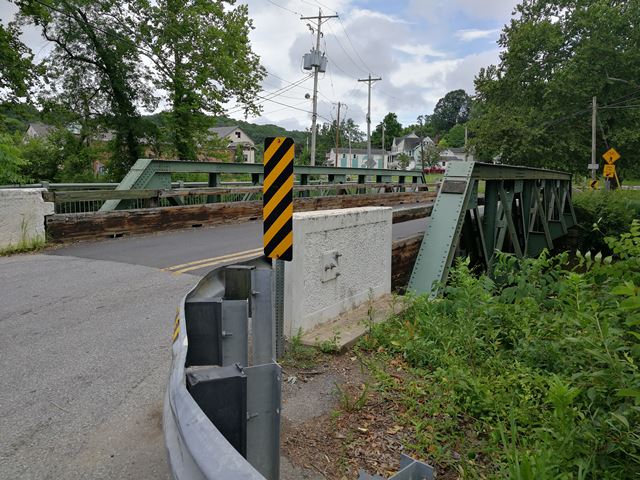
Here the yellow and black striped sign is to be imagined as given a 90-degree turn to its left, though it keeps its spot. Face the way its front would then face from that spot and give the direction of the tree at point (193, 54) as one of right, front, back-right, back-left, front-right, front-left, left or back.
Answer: left

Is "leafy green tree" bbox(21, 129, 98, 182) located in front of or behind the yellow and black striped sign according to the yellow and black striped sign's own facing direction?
behind

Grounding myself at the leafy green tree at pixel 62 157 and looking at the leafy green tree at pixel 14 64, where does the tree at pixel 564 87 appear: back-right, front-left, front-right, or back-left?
back-left

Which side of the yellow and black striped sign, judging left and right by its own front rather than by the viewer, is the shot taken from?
front

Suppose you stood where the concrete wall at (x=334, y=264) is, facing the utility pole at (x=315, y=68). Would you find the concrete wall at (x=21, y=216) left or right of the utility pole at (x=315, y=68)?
left

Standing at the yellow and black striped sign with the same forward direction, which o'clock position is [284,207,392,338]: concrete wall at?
The concrete wall is roughly at 7 o'clock from the yellow and black striped sign.

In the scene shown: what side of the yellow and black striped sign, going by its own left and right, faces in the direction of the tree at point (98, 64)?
back

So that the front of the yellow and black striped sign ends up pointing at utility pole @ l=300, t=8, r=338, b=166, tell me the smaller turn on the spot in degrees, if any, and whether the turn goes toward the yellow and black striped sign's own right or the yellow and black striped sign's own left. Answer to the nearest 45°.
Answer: approximately 180°

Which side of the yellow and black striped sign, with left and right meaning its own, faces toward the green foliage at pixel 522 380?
left

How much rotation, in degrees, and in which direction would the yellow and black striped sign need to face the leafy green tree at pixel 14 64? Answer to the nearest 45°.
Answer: approximately 135° to its right
